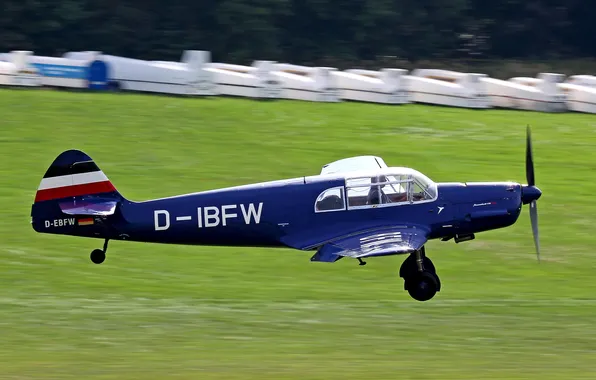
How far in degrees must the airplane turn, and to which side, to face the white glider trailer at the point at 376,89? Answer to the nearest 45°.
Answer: approximately 90° to its left

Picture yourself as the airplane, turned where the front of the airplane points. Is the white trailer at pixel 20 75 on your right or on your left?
on your left

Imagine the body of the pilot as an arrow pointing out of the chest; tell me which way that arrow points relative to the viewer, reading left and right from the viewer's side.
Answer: facing to the right of the viewer

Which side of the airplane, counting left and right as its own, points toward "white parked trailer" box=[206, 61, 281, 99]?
left

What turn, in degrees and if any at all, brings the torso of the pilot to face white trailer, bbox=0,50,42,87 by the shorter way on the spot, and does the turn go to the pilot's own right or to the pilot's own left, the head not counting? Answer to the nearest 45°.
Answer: approximately 135° to the pilot's own left

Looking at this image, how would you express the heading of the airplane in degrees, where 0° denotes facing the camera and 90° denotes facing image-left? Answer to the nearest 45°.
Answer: approximately 270°
